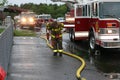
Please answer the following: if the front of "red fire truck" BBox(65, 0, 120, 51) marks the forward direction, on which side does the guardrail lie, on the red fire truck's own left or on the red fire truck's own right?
on the red fire truck's own right
